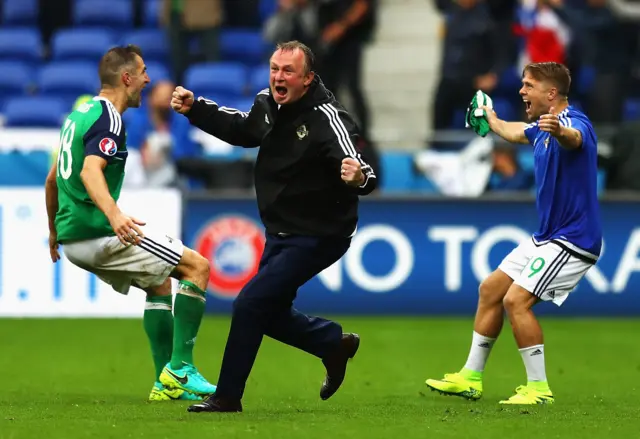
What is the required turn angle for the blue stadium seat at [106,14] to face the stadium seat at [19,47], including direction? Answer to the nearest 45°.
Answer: approximately 90° to its right

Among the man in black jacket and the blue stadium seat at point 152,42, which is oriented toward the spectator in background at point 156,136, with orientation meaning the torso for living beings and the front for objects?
the blue stadium seat

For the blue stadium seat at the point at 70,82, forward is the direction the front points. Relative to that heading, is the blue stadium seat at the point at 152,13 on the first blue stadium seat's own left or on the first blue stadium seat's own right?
on the first blue stadium seat's own left

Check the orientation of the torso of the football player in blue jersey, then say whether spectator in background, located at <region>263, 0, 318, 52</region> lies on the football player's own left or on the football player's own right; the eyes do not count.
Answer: on the football player's own right

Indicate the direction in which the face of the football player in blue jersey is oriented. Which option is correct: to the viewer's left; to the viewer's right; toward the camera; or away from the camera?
to the viewer's left

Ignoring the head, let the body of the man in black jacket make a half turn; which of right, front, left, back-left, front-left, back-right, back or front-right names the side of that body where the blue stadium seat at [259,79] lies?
front-left

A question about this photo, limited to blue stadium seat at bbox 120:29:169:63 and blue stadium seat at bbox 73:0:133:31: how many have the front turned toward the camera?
2

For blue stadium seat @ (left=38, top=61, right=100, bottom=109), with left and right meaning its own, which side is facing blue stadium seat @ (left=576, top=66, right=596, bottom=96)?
left
